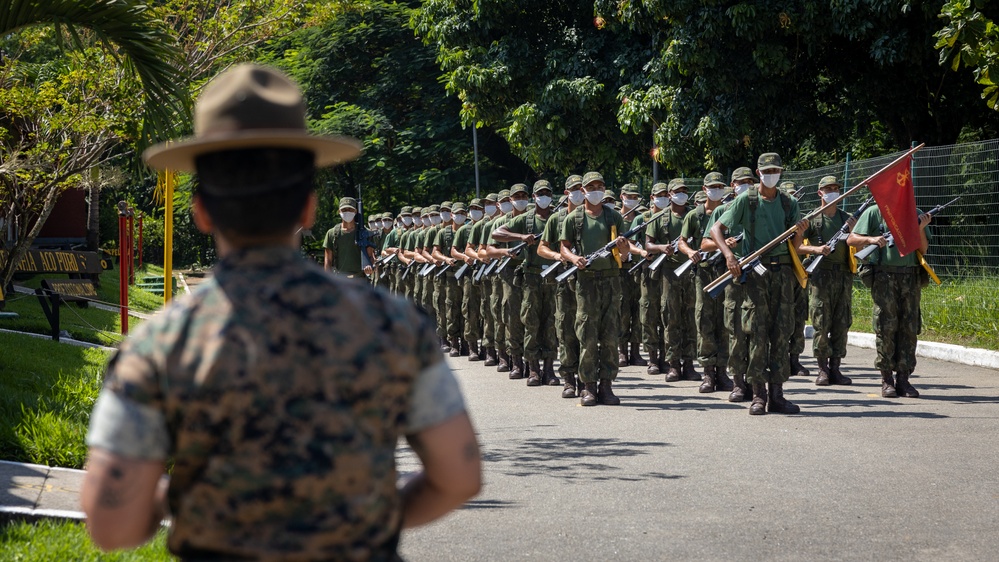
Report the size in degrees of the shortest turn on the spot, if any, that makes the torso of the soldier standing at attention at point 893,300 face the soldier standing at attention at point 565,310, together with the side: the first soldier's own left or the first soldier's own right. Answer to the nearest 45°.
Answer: approximately 90° to the first soldier's own right

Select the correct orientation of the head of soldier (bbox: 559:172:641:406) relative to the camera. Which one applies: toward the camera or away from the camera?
toward the camera

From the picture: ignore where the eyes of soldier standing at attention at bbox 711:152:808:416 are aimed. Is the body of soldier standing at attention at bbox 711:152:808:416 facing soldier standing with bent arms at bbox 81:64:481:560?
yes

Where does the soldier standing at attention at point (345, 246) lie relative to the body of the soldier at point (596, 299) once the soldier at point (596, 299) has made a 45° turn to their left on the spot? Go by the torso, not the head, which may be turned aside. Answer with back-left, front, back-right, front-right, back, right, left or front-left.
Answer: back

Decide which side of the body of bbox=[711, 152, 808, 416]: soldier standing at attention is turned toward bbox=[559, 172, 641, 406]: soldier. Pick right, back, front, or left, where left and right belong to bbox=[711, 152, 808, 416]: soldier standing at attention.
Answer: right

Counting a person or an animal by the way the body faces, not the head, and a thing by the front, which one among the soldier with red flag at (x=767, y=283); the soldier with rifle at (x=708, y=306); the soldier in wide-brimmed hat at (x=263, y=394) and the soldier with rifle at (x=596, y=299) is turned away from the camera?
the soldier in wide-brimmed hat at (x=263, y=394)

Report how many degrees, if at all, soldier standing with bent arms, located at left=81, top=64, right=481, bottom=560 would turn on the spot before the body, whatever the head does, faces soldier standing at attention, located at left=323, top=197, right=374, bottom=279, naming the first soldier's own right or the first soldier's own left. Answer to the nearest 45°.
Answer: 0° — they already face them

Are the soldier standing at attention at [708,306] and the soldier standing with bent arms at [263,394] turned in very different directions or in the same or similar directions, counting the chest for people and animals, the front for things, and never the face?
very different directions

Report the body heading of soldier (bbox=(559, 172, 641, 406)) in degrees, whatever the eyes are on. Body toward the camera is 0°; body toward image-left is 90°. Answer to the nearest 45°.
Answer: approximately 0°

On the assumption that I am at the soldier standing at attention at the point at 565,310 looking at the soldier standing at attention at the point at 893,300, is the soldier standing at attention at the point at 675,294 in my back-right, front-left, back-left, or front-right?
front-left

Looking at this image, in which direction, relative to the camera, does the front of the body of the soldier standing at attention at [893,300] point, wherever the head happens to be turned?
toward the camera

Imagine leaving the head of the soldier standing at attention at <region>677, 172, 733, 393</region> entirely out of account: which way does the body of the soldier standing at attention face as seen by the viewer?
toward the camera

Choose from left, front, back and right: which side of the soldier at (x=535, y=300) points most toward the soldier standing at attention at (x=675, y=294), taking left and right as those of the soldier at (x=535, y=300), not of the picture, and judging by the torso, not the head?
left

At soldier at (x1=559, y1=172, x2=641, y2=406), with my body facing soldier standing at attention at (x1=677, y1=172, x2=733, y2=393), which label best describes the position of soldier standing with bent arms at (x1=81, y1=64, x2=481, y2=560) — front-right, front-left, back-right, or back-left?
back-right
